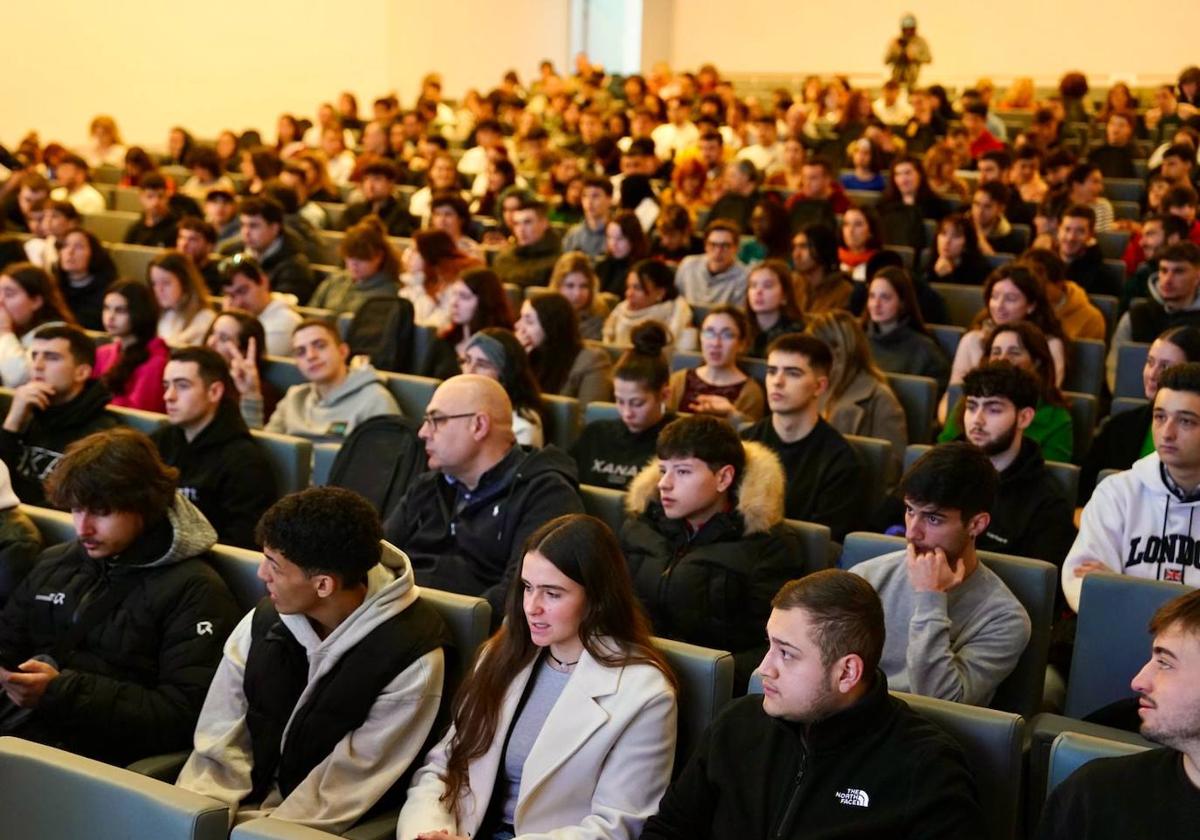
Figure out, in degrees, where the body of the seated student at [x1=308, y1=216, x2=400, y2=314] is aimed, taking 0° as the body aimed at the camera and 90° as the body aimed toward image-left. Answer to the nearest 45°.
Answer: approximately 45°

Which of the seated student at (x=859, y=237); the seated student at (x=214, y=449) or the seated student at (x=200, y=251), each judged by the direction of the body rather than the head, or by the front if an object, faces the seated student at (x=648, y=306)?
the seated student at (x=859, y=237)

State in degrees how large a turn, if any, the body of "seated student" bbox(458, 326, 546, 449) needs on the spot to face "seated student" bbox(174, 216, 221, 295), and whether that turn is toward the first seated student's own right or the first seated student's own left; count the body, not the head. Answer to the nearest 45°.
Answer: approximately 90° to the first seated student's own right

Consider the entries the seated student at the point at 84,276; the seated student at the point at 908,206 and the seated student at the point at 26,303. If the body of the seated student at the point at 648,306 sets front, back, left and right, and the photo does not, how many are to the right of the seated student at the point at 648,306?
2

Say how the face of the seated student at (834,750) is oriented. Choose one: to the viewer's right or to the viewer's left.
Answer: to the viewer's left

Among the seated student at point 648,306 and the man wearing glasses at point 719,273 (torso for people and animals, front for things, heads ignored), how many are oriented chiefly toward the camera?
2

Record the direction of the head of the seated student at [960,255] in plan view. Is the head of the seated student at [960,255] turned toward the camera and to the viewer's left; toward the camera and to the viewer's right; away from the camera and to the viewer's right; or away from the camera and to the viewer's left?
toward the camera and to the viewer's left

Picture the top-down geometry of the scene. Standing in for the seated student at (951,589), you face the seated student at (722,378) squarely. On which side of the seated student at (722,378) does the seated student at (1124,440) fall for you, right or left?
right

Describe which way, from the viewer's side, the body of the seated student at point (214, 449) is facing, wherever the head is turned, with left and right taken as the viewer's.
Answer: facing the viewer and to the left of the viewer

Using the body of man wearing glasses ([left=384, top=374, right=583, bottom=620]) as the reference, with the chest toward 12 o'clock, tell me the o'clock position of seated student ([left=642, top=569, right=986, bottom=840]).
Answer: The seated student is roughly at 10 o'clock from the man wearing glasses.

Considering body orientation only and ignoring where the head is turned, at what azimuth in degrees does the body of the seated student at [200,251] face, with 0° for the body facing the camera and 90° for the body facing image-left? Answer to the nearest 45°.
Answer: approximately 45°

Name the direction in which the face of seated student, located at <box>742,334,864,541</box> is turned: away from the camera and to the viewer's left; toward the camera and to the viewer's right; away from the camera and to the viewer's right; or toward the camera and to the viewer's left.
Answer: toward the camera and to the viewer's left

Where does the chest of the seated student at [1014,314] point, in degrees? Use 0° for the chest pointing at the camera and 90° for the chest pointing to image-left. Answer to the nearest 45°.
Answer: approximately 45°

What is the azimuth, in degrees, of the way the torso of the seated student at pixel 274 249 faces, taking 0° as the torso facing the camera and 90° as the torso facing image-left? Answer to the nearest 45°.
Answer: approximately 45°

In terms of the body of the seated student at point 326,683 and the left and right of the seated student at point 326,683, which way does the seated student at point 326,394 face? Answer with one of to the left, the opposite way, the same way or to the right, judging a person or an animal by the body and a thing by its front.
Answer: the same way

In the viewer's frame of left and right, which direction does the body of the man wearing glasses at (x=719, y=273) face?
facing the viewer

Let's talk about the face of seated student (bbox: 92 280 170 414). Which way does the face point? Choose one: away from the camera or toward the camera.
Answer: toward the camera

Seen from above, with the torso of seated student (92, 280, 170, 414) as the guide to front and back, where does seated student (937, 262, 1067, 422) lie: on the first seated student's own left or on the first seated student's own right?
on the first seated student's own left

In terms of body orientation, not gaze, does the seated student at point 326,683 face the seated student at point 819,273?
no

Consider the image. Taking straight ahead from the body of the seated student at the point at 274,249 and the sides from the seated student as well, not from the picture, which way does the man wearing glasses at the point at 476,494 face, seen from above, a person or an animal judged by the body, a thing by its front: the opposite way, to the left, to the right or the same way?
the same way
